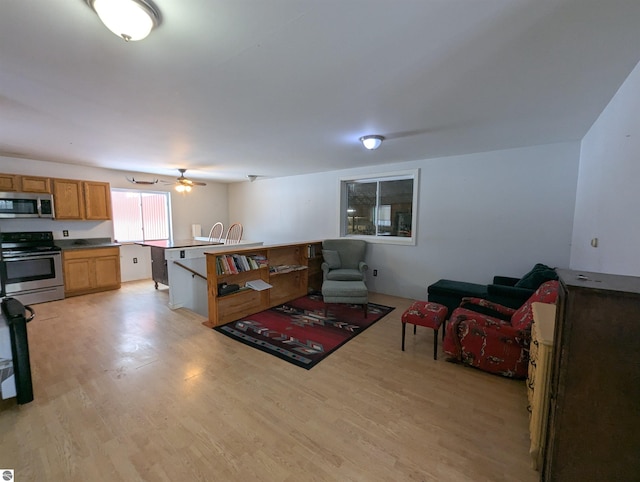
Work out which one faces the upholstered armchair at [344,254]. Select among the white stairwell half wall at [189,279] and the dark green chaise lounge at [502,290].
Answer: the dark green chaise lounge

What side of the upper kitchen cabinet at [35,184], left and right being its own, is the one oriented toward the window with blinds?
left

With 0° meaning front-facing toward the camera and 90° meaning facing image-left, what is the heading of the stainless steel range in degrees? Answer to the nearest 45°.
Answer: approximately 0°

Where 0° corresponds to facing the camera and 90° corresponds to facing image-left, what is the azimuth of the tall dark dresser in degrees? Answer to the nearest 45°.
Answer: approximately 90°

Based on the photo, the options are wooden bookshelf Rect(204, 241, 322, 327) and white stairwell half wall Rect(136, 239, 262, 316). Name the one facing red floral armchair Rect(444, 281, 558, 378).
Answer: the wooden bookshelf

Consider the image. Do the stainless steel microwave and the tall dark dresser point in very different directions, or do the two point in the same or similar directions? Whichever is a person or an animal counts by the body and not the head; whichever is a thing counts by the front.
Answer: very different directions

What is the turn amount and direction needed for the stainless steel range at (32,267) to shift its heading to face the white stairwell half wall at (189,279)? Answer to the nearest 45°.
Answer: approximately 45° to its left

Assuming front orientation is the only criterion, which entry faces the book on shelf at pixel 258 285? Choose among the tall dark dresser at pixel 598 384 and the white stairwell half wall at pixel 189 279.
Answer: the tall dark dresser

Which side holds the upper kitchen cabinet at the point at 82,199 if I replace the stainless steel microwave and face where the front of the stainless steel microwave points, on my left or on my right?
on my left

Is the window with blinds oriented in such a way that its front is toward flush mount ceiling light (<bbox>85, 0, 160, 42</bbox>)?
yes

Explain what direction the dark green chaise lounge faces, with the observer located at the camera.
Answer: facing to the left of the viewer

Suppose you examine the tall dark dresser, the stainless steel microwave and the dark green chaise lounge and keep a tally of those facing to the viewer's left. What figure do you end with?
2
